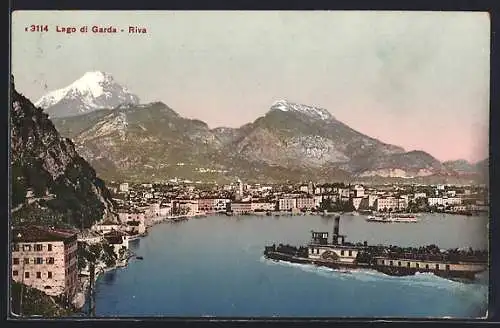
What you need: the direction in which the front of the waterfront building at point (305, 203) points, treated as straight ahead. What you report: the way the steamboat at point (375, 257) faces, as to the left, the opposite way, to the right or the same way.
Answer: to the right

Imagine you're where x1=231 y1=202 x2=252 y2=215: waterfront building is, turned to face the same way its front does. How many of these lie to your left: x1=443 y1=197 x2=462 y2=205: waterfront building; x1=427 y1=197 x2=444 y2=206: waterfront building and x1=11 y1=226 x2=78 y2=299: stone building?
2

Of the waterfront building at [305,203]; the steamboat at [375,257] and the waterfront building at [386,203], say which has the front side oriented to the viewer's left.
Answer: the steamboat

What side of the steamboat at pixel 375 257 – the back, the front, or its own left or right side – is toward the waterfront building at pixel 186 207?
front

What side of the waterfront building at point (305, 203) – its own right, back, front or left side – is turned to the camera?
front

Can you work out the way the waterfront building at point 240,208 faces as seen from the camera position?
facing the viewer

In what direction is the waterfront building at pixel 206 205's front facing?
toward the camera

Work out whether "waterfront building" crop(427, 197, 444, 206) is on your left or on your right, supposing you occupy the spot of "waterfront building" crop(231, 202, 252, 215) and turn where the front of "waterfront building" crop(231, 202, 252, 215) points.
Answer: on your left

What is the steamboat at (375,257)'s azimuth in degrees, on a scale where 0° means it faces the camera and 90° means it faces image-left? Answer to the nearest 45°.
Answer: approximately 90°

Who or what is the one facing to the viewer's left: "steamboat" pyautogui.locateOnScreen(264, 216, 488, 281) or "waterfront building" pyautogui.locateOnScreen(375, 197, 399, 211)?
the steamboat

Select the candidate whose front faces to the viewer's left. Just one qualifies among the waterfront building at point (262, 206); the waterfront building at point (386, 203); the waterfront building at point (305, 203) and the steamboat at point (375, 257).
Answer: the steamboat
